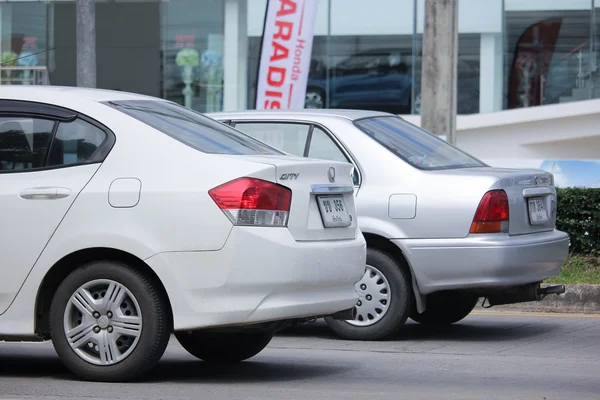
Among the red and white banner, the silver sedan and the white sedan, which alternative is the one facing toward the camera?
the red and white banner

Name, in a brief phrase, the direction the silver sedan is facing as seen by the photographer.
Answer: facing away from the viewer and to the left of the viewer

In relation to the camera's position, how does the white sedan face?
facing away from the viewer and to the left of the viewer

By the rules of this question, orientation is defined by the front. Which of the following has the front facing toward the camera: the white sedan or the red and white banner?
the red and white banner

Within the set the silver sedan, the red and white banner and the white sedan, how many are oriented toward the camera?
1

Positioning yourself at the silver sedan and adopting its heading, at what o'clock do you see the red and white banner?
The red and white banner is roughly at 1 o'clock from the silver sedan.

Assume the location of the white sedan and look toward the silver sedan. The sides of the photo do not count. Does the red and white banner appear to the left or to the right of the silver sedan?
left

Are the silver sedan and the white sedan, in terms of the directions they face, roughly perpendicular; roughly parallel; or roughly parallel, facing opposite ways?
roughly parallel

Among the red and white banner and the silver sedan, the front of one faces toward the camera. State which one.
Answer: the red and white banner

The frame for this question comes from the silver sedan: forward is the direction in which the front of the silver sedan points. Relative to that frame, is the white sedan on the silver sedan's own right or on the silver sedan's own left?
on the silver sedan's own left

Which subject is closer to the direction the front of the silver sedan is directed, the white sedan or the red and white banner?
the red and white banner

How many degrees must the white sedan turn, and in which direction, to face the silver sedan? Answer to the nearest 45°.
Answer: approximately 90° to its right

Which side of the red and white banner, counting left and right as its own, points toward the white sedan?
front

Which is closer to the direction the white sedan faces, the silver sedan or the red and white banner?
the red and white banner

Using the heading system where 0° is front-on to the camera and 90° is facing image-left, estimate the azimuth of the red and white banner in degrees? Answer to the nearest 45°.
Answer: approximately 0°
